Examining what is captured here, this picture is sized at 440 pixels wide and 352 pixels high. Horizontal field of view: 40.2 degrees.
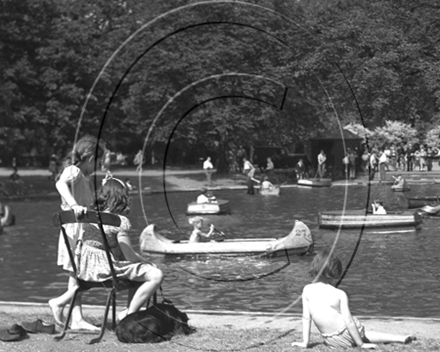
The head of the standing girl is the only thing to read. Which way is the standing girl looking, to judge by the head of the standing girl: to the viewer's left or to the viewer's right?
to the viewer's right

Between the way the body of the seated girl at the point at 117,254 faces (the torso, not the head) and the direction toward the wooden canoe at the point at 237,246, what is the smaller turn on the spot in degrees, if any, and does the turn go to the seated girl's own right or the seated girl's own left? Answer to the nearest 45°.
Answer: approximately 45° to the seated girl's own left

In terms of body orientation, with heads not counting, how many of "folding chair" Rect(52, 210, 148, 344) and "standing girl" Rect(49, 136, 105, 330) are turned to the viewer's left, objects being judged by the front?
0

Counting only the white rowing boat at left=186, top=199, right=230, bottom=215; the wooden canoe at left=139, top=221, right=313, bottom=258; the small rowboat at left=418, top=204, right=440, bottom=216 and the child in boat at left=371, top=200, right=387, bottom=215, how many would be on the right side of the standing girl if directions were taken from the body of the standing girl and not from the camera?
0

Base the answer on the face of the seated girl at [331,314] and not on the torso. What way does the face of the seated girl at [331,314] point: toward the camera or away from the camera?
away from the camera

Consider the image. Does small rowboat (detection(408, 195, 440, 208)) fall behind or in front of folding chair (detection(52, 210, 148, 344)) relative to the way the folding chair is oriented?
in front

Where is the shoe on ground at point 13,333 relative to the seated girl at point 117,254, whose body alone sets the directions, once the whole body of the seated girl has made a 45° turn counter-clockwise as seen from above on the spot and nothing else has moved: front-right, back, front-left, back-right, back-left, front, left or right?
left

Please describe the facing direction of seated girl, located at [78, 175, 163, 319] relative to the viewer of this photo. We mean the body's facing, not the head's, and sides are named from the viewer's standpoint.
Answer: facing away from the viewer and to the right of the viewer

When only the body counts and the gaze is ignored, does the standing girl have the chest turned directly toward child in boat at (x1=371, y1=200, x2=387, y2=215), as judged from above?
no

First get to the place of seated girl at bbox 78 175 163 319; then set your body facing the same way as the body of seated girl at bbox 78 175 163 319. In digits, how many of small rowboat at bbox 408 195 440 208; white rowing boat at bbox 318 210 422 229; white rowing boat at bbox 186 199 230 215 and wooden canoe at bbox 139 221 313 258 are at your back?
0

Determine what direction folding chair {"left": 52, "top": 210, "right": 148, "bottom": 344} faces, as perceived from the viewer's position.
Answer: facing away from the viewer and to the right of the viewer

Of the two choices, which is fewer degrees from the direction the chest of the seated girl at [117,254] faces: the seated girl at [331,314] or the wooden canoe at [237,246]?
the wooden canoe

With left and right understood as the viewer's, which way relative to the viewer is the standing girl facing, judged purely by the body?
facing to the right of the viewer

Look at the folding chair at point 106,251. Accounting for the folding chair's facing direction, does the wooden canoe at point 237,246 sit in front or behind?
in front
